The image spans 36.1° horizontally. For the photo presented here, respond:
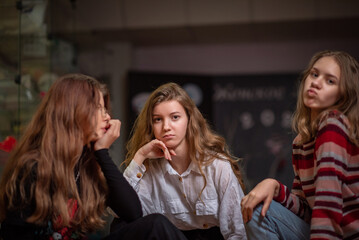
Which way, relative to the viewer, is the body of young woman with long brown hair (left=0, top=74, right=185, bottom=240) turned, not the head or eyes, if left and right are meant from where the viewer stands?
facing to the right of the viewer

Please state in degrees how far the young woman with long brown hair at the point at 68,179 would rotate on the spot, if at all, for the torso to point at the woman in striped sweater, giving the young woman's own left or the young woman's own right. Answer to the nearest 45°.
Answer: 0° — they already face them

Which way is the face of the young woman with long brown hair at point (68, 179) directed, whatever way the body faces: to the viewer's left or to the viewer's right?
to the viewer's right

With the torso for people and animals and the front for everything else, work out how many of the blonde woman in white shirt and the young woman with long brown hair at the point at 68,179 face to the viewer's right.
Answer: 1

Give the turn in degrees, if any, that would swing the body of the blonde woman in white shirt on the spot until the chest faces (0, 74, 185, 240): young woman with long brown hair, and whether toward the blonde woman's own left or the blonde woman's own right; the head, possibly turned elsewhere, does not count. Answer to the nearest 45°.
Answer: approximately 45° to the blonde woman's own right

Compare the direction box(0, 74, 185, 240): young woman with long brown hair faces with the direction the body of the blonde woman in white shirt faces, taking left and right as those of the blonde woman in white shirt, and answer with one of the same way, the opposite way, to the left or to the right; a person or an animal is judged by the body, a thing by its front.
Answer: to the left
